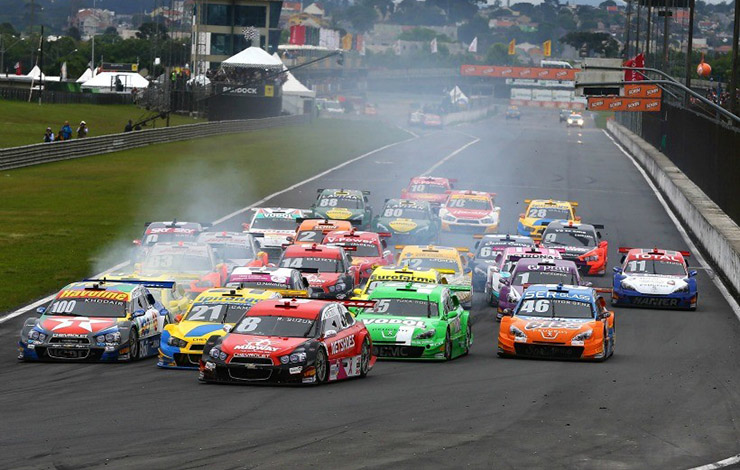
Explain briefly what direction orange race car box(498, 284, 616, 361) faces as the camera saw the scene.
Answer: facing the viewer

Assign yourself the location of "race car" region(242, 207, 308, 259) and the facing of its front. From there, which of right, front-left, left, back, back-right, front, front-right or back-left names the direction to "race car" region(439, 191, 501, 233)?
back-left

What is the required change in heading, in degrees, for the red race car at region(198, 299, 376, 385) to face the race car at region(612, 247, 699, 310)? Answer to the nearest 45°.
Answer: approximately 180°

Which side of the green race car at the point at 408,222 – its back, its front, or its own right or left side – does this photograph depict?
front

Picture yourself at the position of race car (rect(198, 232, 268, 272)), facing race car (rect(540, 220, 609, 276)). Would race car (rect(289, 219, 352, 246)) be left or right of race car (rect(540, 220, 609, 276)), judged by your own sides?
left

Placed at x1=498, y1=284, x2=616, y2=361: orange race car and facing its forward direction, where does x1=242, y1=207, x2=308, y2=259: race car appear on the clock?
The race car is roughly at 5 o'clock from the orange race car.

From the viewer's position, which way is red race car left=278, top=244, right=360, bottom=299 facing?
facing the viewer and to the left of the viewer

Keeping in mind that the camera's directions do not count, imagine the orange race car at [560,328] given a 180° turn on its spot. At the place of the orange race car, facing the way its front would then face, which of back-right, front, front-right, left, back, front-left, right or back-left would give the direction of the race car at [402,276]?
front-left

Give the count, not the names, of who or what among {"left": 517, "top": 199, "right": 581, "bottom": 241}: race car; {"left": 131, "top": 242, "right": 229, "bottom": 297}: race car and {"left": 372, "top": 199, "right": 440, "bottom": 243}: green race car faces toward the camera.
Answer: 3

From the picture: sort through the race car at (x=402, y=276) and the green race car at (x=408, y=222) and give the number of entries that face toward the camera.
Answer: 2

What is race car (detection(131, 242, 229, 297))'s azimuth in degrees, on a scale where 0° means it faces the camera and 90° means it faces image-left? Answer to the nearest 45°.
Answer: approximately 0°

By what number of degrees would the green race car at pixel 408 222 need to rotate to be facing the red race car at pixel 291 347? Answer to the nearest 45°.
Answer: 0° — it already faces it

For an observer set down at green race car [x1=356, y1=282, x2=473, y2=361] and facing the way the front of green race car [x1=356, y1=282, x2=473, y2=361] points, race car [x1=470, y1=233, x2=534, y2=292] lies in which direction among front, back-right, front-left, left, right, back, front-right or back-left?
back

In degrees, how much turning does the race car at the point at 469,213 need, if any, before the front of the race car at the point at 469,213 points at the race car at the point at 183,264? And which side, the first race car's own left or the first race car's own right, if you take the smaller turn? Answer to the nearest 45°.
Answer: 0° — it already faces it
